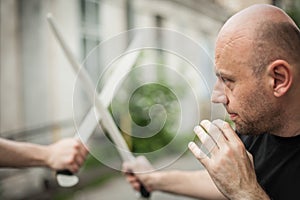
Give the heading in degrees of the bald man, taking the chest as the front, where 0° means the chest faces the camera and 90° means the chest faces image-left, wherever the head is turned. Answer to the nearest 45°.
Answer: approximately 90°

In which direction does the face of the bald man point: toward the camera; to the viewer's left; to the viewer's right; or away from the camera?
to the viewer's left
